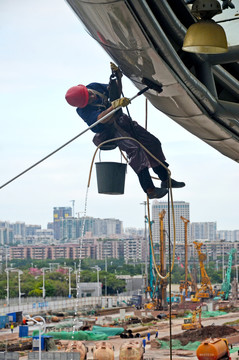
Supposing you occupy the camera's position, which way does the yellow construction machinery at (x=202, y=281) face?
facing to the left of the viewer

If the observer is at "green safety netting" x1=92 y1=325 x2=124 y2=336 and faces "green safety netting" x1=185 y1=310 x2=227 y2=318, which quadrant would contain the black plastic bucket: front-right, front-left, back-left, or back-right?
back-right

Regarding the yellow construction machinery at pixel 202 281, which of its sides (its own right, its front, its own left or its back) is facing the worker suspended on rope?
left

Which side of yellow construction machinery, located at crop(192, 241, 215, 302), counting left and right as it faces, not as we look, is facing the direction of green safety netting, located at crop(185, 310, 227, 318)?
left

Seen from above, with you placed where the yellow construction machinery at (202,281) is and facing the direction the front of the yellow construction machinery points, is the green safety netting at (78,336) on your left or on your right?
on your left

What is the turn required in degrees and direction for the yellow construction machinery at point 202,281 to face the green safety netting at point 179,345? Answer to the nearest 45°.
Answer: approximately 90° to its left
